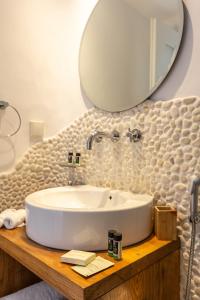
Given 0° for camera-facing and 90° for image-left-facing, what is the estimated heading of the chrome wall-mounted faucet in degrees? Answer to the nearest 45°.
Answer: approximately 45°

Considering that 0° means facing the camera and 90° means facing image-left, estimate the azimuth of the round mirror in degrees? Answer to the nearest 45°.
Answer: approximately 45°

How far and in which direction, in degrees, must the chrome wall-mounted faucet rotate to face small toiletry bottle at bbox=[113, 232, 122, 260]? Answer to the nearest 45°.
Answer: approximately 45° to its left
